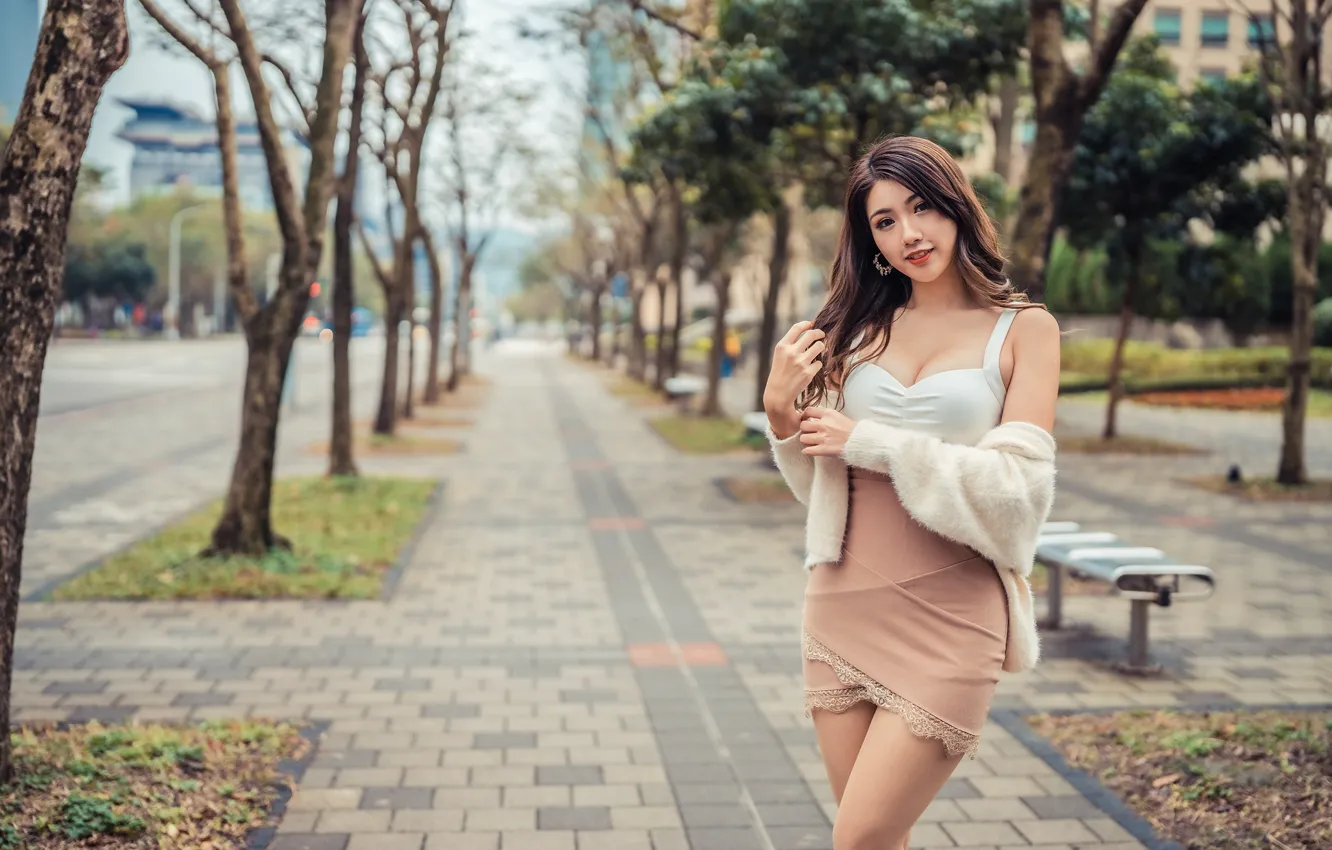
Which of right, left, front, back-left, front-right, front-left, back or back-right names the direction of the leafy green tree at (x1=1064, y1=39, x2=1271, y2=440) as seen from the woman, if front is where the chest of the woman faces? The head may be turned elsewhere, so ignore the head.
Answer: back

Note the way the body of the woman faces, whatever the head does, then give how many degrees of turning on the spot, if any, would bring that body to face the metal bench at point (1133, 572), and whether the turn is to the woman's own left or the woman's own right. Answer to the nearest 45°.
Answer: approximately 180°

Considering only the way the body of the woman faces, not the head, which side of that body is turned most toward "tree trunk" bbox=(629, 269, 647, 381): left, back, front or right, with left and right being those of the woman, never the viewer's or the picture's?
back

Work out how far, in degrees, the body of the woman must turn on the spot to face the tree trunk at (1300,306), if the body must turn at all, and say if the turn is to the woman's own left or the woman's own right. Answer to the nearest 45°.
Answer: approximately 180°

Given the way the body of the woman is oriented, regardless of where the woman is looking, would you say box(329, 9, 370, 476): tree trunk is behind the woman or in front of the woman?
behind

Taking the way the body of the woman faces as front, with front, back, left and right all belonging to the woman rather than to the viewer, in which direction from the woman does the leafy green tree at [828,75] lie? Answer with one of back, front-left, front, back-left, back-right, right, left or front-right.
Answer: back

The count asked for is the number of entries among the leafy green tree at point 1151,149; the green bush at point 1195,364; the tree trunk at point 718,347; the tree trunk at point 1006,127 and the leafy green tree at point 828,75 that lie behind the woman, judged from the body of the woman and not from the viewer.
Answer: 5

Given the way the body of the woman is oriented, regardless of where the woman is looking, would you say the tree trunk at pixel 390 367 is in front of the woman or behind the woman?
behind

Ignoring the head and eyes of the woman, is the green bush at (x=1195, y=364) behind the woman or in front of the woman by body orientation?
behind

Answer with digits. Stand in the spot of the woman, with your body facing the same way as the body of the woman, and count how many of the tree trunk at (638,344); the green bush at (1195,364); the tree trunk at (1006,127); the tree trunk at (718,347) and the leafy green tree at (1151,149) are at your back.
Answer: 5

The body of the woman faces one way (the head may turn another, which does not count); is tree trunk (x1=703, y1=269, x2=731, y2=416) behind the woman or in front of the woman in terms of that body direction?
behind

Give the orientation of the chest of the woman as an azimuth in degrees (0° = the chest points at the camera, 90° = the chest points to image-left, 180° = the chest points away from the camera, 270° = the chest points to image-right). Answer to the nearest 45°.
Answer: approximately 0°
